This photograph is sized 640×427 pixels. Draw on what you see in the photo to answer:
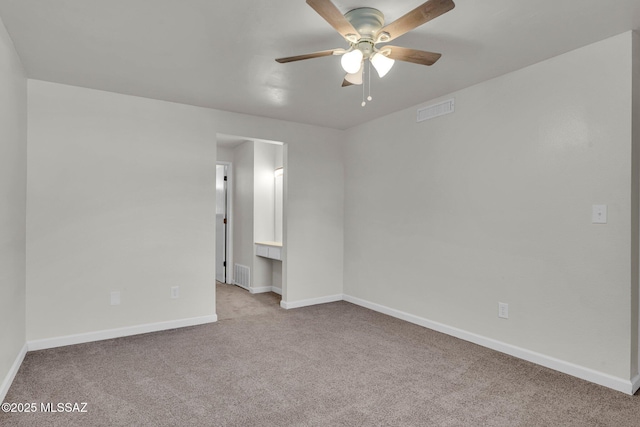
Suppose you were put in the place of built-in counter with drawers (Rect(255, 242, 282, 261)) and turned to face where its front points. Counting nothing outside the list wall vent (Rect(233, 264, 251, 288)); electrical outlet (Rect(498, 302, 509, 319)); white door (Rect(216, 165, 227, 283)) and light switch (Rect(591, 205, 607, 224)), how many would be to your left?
2

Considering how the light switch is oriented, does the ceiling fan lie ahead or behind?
ahead

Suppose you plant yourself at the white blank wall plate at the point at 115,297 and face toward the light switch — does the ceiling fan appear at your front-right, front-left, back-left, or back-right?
front-right

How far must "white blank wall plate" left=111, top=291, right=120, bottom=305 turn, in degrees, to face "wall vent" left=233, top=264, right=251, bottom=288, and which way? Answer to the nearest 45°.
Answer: approximately 135° to its left

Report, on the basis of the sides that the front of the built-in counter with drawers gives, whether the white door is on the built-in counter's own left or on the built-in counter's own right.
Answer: on the built-in counter's own right

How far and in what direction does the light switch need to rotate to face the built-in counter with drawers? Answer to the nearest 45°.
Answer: approximately 90° to its right

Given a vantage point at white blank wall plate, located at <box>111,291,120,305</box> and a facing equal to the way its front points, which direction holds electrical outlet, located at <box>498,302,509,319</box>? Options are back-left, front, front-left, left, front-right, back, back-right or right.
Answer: front-left

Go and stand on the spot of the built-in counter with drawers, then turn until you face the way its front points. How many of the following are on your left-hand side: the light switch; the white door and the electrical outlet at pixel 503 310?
2

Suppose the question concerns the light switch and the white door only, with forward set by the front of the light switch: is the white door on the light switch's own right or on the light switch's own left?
on the light switch's own right

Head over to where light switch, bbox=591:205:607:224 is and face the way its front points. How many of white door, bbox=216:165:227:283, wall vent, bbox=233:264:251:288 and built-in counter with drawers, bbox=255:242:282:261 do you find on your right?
3

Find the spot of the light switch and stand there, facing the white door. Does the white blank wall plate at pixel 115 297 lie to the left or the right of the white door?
left

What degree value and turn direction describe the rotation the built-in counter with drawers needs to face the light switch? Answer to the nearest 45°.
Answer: approximately 90° to its left

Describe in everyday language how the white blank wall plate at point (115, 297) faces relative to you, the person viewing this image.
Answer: facing the viewer
